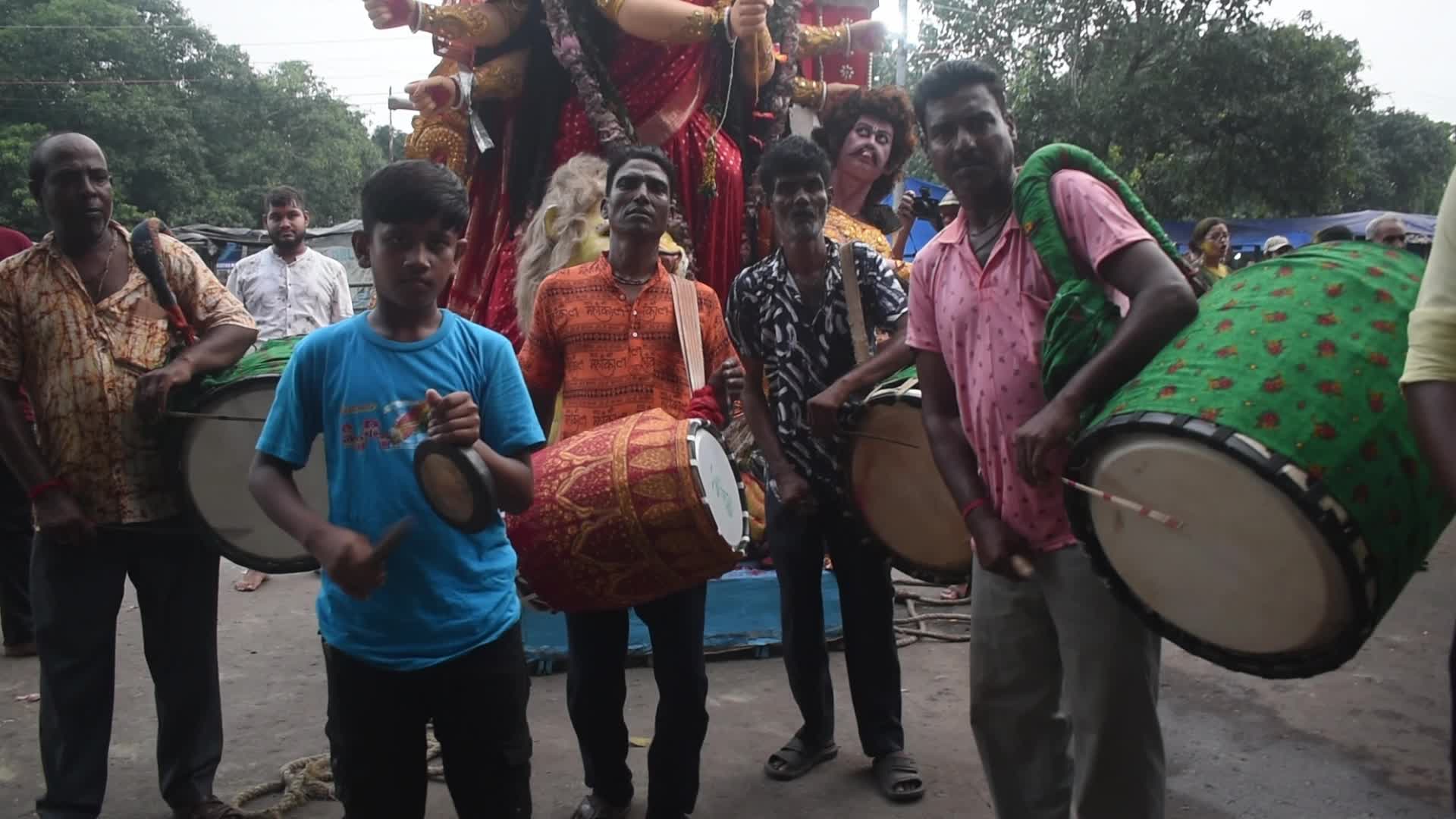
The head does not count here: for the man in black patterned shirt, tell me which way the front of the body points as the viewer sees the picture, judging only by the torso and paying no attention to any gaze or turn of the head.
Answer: toward the camera

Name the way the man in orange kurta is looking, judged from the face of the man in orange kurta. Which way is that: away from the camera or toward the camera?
toward the camera

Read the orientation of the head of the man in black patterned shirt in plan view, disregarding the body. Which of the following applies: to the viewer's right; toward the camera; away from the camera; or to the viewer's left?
toward the camera

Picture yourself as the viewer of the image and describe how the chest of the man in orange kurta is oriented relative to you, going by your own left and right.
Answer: facing the viewer

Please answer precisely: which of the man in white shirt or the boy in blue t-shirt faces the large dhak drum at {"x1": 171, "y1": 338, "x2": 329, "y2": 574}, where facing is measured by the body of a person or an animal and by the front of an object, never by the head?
the man in white shirt

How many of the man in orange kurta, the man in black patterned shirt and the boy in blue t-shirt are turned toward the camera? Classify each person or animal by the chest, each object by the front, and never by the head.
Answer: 3

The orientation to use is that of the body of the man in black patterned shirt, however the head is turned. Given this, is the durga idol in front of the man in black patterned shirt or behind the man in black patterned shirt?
behind

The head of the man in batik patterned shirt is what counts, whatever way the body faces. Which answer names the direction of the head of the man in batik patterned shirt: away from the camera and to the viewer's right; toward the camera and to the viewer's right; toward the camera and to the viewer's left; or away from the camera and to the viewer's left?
toward the camera and to the viewer's right

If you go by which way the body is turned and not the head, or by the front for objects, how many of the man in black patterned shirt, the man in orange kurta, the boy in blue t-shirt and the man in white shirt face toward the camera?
4

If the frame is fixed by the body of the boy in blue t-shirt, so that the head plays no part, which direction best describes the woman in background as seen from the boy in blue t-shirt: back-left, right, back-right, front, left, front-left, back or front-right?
back-left

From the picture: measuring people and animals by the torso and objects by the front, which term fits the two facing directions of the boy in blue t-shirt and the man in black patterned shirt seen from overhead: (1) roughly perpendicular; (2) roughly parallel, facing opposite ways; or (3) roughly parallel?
roughly parallel

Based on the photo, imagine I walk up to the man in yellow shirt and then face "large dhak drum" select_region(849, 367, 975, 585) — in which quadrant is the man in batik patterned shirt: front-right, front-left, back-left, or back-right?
front-left

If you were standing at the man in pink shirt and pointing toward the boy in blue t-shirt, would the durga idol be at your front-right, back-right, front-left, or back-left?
front-right

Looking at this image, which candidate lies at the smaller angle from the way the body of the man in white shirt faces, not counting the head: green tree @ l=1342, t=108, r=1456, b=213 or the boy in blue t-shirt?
the boy in blue t-shirt

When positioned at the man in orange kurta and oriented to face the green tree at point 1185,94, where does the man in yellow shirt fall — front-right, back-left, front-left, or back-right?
back-right

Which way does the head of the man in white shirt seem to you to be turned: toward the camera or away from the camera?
toward the camera

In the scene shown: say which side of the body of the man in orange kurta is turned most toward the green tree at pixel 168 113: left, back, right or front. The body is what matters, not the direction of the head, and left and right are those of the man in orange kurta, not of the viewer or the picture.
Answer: back

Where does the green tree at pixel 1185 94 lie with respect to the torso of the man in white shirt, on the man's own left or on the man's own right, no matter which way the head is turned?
on the man's own left

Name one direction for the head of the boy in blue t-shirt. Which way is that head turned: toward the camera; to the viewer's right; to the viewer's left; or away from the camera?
toward the camera

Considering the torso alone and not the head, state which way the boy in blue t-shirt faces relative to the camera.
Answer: toward the camera

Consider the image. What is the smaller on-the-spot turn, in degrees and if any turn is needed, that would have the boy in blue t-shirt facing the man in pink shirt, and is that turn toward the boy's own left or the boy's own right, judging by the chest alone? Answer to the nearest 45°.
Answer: approximately 90° to the boy's own left
